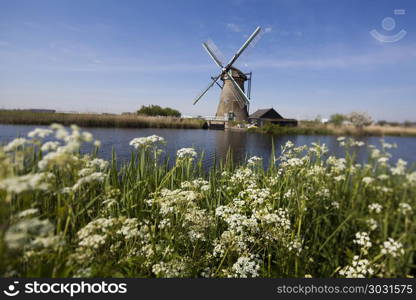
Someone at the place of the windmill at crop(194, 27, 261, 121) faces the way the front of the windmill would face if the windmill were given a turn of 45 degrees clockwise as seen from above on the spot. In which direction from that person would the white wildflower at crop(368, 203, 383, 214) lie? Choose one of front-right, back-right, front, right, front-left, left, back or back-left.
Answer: left

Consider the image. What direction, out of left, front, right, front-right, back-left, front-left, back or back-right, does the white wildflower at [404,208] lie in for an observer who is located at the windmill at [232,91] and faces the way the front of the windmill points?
front-left

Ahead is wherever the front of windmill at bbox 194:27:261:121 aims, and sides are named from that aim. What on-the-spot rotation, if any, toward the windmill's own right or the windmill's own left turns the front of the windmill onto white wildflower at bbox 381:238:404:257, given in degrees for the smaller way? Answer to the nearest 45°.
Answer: approximately 45° to the windmill's own left

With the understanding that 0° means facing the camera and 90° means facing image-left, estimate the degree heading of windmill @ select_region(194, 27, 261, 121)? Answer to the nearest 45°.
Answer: approximately 45°
